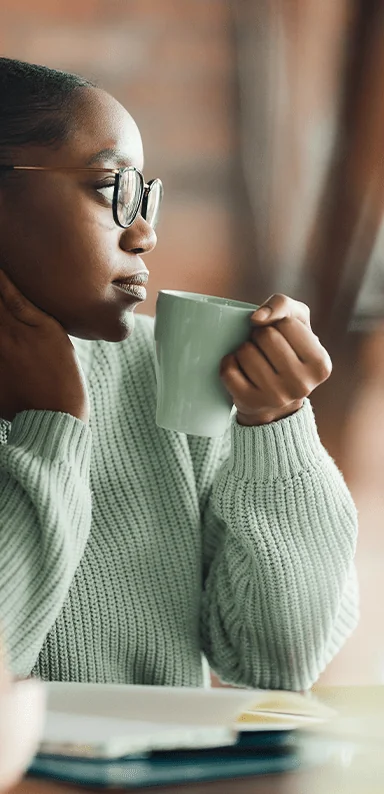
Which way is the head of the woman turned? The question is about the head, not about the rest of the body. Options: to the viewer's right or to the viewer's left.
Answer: to the viewer's right

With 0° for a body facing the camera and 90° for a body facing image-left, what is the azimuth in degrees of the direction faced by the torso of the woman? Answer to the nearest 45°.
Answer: approximately 315°
